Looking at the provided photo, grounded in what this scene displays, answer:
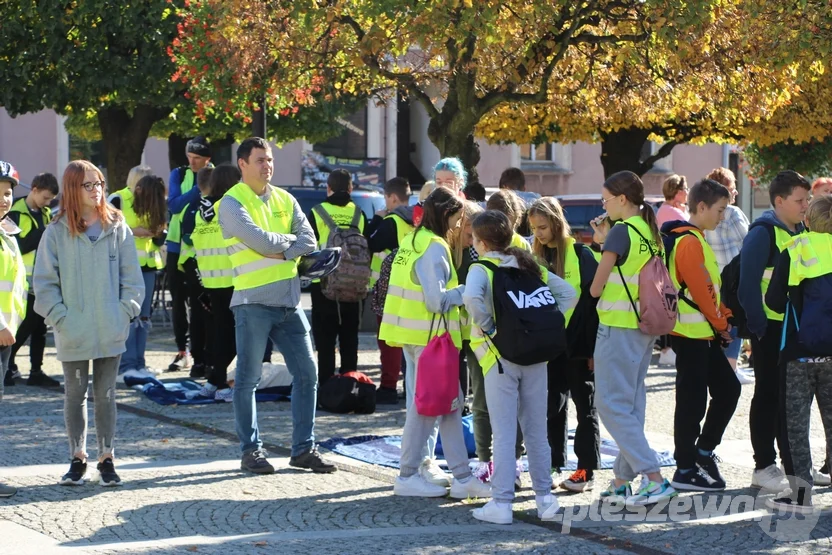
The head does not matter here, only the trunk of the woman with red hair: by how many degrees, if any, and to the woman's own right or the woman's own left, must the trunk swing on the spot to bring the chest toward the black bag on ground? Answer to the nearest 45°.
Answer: approximately 135° to the woman's own left

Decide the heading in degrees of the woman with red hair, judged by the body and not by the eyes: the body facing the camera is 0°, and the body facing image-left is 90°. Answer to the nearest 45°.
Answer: approximately 0°

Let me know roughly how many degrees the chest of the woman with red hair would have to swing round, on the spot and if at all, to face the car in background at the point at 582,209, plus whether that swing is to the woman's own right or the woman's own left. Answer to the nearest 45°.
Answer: approximately 135° to the woman's own left

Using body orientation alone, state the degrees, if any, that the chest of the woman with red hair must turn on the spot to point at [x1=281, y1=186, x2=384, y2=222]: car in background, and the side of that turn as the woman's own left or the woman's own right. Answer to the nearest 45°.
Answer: approximately 180°
